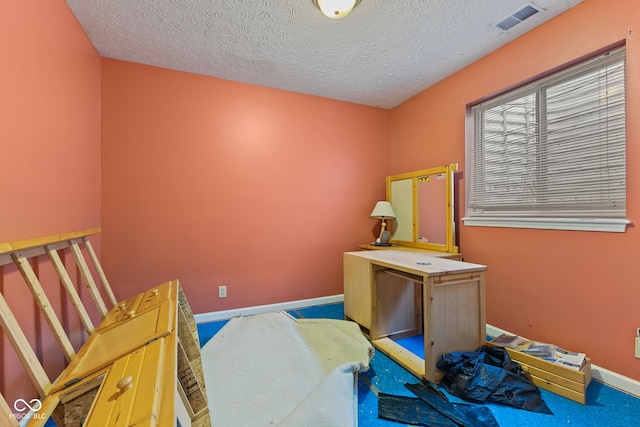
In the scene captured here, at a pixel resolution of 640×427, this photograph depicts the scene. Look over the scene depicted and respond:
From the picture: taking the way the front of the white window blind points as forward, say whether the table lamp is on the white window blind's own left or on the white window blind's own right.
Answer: on the white window blind's own right

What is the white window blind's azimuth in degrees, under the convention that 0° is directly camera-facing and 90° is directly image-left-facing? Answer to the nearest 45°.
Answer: approximately 45°

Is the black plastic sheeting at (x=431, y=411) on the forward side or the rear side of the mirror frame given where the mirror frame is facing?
on the forward side

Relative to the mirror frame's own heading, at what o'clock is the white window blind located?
The white window blind is roughly at 9 o'clock from the mirror frame.

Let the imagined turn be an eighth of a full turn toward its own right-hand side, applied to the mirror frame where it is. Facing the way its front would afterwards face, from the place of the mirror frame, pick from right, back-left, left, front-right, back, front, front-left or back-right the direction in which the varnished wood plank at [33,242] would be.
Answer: front-left

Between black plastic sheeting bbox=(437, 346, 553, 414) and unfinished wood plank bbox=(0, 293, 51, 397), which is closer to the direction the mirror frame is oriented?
the unfinished wood plank

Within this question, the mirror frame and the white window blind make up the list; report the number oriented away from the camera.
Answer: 0

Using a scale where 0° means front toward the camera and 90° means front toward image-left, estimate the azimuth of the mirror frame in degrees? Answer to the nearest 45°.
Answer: approximately 45°

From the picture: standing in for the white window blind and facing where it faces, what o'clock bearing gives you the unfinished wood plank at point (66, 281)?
The unfinished wood plank is roughly at 12 o'clock from the white window blind.

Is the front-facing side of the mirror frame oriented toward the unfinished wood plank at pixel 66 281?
yes

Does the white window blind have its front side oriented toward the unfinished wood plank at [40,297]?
yes

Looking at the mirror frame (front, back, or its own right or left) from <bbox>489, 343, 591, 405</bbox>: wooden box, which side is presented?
left

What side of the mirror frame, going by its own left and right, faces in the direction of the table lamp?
right

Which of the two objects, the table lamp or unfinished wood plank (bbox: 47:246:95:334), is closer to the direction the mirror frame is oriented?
the unfinished wood plank
